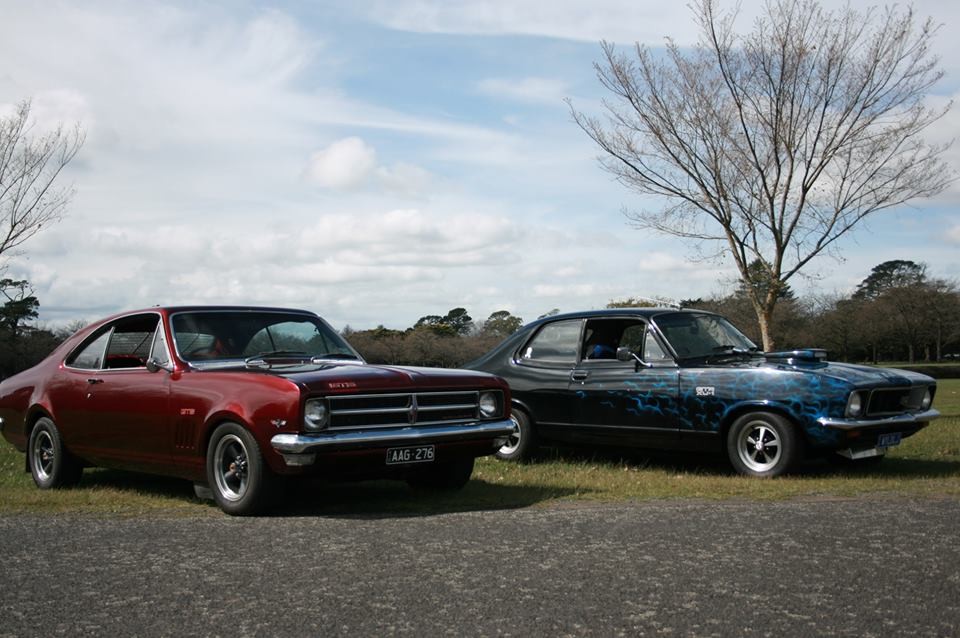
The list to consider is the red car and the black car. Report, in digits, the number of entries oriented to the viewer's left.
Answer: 0

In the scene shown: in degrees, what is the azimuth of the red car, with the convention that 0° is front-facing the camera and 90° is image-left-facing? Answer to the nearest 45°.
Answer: approximately 315°

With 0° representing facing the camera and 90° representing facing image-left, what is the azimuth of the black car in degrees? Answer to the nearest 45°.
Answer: approximately 315°

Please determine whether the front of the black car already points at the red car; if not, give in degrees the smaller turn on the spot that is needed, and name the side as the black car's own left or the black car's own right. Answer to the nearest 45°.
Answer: approximately 90° to the black car's own right

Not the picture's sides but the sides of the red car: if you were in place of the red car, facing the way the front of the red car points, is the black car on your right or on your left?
on your left
